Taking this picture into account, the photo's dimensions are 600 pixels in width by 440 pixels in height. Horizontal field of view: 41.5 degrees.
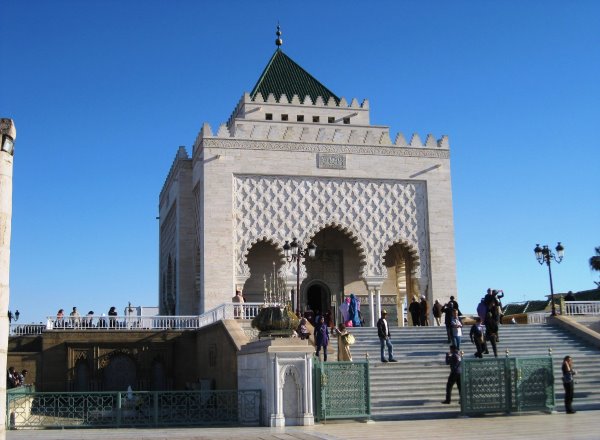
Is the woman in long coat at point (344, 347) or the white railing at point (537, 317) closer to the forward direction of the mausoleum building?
the woman in long coat

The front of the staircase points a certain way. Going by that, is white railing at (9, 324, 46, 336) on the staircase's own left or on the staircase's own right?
on the staircase's own right

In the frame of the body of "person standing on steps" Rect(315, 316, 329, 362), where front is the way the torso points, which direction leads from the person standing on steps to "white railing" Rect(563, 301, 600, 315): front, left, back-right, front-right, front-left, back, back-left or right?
back-left

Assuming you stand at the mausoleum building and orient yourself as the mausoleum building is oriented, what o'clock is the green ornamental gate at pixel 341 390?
The green ornamental gate is roughly at 12 o'clock from the mausoleum building.

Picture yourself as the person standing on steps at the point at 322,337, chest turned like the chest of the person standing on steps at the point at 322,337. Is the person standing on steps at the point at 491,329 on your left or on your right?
on your left

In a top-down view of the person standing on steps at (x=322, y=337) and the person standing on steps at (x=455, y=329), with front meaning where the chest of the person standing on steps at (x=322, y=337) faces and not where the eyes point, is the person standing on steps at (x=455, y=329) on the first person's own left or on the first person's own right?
on the first person's own left

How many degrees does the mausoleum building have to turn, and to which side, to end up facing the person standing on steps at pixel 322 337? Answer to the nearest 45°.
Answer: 0° — it already faces them
